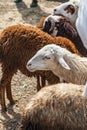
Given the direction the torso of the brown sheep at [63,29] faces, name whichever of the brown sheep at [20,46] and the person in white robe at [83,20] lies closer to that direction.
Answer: the brown sheep

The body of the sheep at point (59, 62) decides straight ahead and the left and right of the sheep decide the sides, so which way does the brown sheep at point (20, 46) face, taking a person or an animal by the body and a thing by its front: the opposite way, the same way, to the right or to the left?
the opposite way

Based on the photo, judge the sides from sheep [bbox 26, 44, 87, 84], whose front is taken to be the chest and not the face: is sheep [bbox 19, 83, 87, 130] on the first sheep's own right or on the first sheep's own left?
on the first sheep's own left

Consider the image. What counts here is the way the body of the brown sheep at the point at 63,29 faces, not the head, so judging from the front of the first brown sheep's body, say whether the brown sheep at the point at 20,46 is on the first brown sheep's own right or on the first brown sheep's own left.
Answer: on the first brown sheep's own left

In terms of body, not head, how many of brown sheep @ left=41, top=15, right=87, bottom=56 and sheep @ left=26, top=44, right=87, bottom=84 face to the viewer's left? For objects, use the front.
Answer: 2

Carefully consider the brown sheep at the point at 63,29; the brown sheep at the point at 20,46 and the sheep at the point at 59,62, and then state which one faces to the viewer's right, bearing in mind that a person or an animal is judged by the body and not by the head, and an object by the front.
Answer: the brown sheep at the point at 20,46

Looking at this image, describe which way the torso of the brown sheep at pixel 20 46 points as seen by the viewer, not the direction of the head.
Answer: to the viewer's right

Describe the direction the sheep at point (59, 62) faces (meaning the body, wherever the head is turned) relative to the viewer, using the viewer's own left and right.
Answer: facing to the left of the viewer

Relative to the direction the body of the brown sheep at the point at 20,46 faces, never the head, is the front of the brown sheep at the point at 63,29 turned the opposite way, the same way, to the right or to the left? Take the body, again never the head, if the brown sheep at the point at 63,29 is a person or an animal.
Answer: the opposite way

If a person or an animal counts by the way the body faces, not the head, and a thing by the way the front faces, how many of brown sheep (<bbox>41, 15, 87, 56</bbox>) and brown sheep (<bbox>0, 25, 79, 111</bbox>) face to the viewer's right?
1

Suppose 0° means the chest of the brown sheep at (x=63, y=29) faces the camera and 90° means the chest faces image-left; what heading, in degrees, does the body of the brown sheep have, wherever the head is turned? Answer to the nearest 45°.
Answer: approximately 90°
